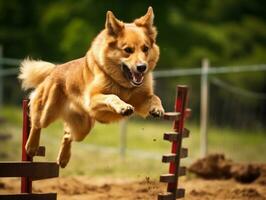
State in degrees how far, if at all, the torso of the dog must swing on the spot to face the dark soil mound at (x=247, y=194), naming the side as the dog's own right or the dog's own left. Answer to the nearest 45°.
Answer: approximately 90° to the dog's own left

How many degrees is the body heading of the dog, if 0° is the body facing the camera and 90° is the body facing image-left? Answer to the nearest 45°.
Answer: approximately 315°

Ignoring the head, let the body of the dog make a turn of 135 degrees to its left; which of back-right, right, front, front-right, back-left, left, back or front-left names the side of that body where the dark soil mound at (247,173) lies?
front-right

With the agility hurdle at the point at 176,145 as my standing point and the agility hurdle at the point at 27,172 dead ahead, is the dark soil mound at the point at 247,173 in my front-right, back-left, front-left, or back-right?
back-right
